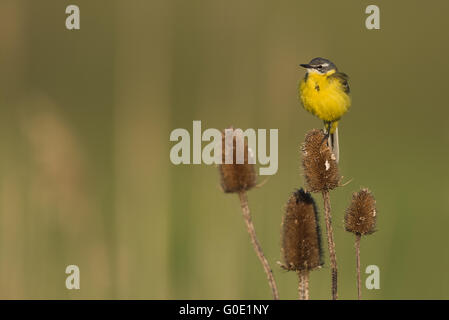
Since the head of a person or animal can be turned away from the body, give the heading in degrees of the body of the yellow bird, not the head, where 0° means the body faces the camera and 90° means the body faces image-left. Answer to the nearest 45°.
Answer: approximately 45°
